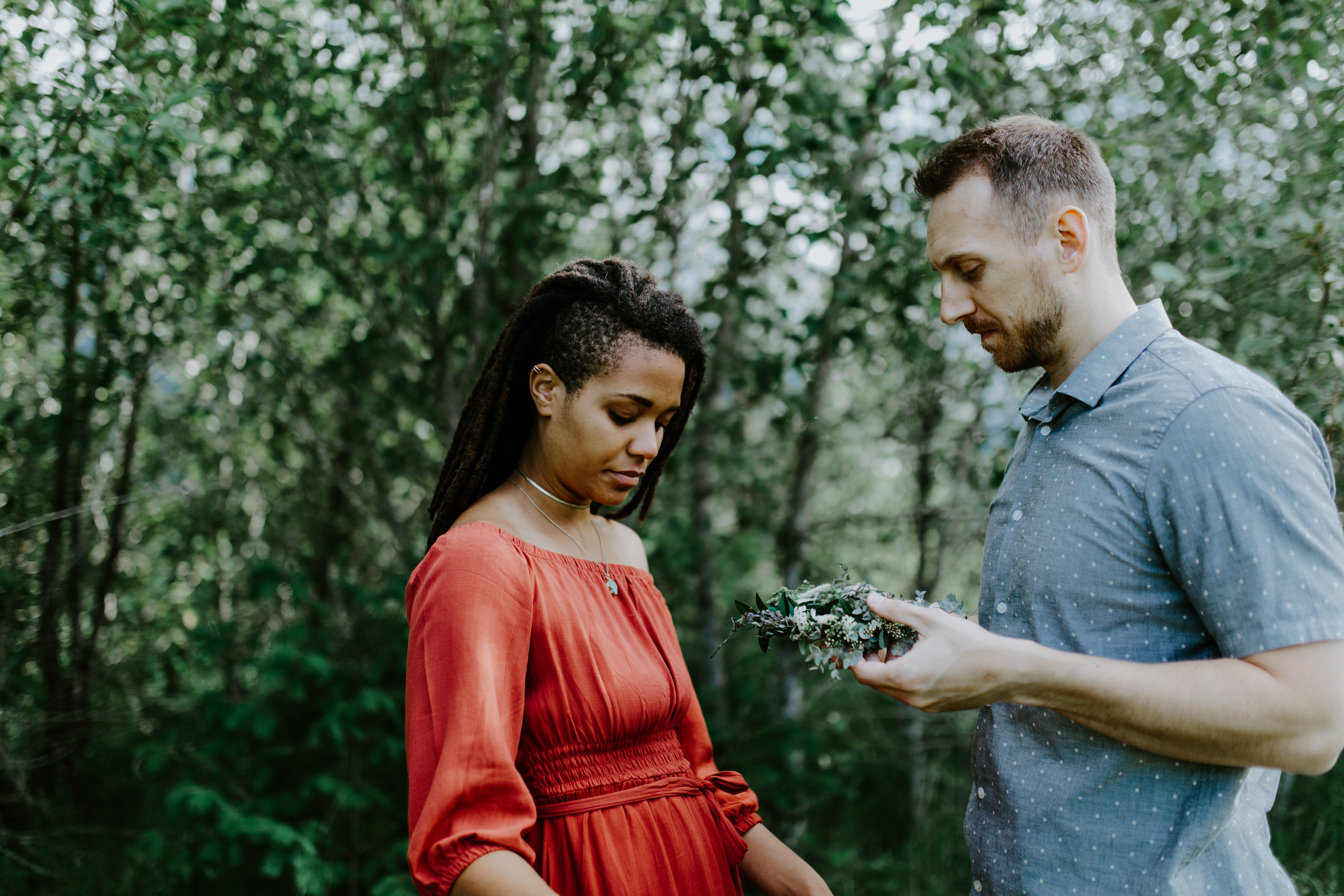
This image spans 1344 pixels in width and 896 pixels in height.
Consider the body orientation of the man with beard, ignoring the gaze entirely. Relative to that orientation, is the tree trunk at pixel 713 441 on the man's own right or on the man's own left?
on the man's own right

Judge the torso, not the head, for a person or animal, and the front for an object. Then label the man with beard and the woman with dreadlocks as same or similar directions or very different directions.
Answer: very different directions

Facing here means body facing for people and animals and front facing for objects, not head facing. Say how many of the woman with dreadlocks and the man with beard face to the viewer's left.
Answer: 1

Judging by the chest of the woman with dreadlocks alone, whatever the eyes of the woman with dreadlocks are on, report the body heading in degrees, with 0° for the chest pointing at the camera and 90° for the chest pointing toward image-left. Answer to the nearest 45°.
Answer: approximately 315°

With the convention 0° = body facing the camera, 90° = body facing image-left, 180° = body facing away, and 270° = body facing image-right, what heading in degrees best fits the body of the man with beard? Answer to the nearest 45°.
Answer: approximately 90°

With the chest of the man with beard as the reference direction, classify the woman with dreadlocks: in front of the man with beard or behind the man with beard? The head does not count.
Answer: in front

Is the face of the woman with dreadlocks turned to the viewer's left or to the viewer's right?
to the viewer's right

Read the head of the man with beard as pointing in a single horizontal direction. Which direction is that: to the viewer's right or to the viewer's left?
to the viewer's left

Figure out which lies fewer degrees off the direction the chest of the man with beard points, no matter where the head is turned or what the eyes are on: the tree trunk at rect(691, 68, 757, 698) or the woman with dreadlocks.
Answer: the woman with dreadlocks

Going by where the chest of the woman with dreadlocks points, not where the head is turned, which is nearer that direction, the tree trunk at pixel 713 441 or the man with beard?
the man with beard

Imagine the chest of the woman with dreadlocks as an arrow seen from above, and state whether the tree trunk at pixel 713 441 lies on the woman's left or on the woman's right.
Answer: on the woman's left
